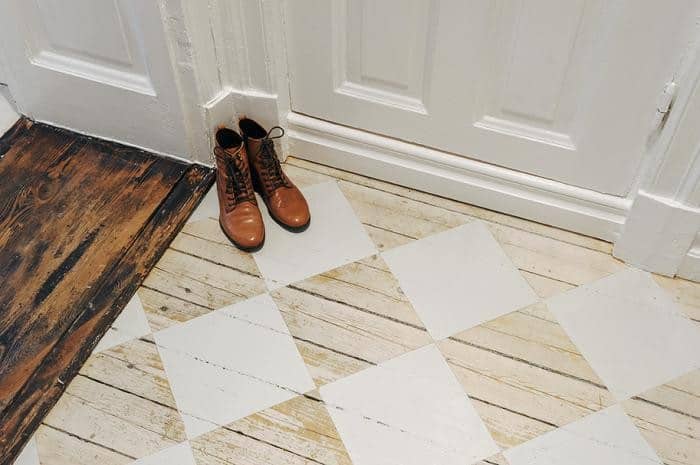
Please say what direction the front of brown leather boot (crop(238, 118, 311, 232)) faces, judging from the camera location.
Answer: facing the viewer and to the right of the viewer

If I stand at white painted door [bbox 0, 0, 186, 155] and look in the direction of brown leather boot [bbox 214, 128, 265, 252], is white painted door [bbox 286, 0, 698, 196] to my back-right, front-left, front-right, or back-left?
front-left

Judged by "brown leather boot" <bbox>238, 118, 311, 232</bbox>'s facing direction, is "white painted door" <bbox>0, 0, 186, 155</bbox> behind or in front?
behind
